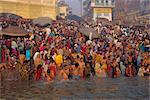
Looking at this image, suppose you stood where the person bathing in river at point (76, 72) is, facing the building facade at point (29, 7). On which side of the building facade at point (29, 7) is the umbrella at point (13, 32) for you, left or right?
left

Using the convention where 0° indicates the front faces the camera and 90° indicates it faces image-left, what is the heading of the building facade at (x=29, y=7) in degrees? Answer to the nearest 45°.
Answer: approximately 0°

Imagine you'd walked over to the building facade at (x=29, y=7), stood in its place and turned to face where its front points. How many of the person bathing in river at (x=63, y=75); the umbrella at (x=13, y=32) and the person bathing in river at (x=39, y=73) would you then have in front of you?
3

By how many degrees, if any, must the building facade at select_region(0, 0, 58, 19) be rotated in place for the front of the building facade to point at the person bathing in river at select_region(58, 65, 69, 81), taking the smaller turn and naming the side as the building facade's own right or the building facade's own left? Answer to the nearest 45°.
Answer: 0° — it already faces them

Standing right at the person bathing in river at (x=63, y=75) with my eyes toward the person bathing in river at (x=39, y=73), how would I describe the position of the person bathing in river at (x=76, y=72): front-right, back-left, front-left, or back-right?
back-right

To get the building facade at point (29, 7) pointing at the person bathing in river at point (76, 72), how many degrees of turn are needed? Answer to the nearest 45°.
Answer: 0° — it already faces them

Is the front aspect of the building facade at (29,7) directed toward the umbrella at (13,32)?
yes

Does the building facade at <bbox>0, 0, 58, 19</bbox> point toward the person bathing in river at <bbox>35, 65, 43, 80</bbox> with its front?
yes
